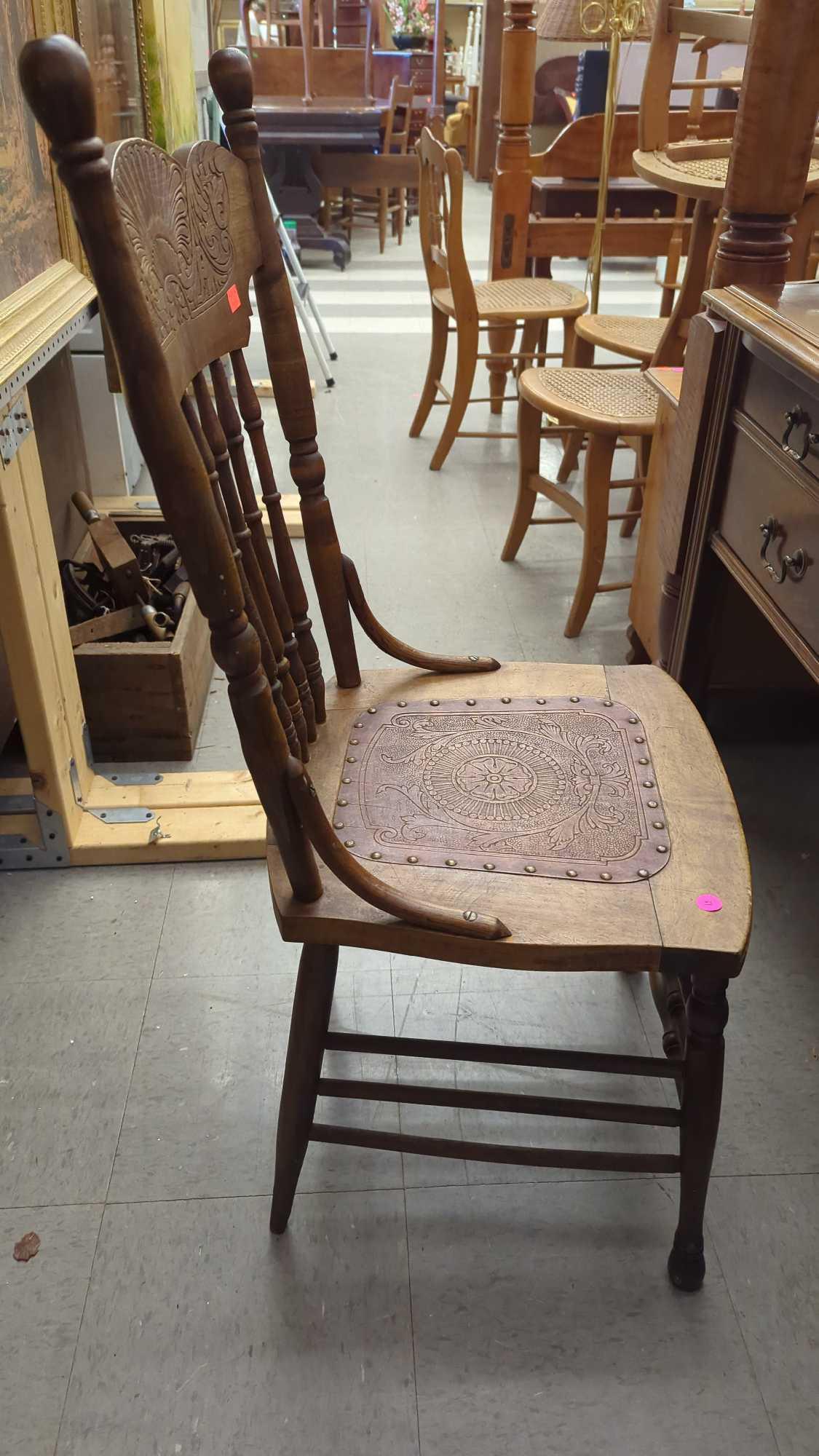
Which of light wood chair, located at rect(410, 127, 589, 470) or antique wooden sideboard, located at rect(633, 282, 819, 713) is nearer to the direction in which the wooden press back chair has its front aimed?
the antique wooden sideboard

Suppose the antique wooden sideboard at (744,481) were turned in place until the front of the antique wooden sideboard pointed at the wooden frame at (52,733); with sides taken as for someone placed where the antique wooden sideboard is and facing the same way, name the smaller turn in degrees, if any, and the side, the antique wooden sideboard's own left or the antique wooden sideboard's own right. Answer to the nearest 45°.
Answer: approximately 45° to the antique wooden sideboard's own right

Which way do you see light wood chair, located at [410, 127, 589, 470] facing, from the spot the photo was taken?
facing to the right of the viewer

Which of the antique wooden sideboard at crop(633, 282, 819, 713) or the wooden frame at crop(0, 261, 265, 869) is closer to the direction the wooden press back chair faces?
the antique wooden sideboard

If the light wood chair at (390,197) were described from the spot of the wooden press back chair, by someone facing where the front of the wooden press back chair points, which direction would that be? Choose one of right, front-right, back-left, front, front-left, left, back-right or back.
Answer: left

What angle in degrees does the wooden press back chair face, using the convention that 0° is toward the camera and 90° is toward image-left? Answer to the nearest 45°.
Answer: approximately 270°

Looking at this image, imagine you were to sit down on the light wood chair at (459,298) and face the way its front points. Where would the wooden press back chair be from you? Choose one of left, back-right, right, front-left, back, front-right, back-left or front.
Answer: right

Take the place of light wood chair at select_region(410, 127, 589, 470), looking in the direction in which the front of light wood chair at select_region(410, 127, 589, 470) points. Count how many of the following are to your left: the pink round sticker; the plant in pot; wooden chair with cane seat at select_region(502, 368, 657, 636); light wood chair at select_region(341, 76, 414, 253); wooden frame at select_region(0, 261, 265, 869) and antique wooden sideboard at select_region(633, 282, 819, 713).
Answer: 2

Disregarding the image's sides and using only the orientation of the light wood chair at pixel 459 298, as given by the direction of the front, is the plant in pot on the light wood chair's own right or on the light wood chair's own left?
on the light wood chair's own left

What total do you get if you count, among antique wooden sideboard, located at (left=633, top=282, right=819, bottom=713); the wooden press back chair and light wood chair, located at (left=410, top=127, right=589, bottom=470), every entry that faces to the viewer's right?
2

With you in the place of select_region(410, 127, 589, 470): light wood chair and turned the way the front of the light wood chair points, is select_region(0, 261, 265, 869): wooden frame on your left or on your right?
on your right

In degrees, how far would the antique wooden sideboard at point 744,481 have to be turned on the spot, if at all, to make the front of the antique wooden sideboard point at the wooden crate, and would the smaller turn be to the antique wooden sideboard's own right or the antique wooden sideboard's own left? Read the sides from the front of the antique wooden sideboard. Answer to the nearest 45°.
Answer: approximately 45° to the antique wooden sideboard's own right

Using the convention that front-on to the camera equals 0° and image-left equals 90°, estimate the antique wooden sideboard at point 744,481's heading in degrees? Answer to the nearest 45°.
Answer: approximately 45°

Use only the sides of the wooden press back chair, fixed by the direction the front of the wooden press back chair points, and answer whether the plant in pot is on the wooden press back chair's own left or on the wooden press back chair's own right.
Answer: on the wooden press back chair's own left

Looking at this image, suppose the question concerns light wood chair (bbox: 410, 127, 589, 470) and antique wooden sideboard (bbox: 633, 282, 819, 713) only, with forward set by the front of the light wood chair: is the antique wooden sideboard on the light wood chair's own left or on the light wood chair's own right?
on the light wood chair's own right
